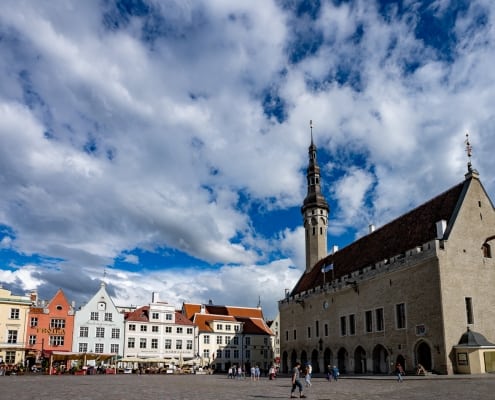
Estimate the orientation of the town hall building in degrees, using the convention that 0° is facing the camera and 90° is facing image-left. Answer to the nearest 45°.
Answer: approximately 45°
